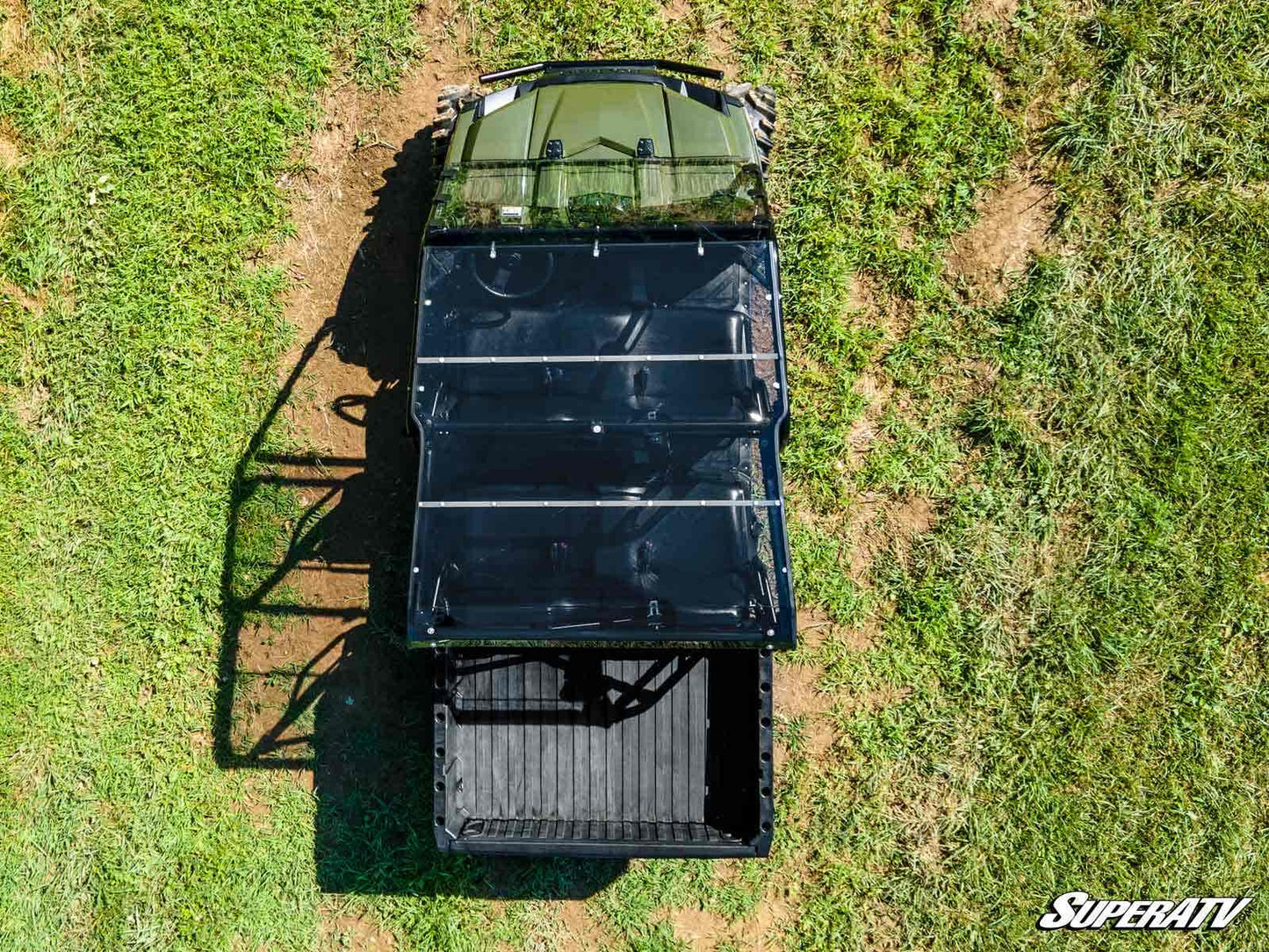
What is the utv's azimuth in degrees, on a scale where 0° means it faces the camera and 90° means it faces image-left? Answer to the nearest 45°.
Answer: approximately 180°
